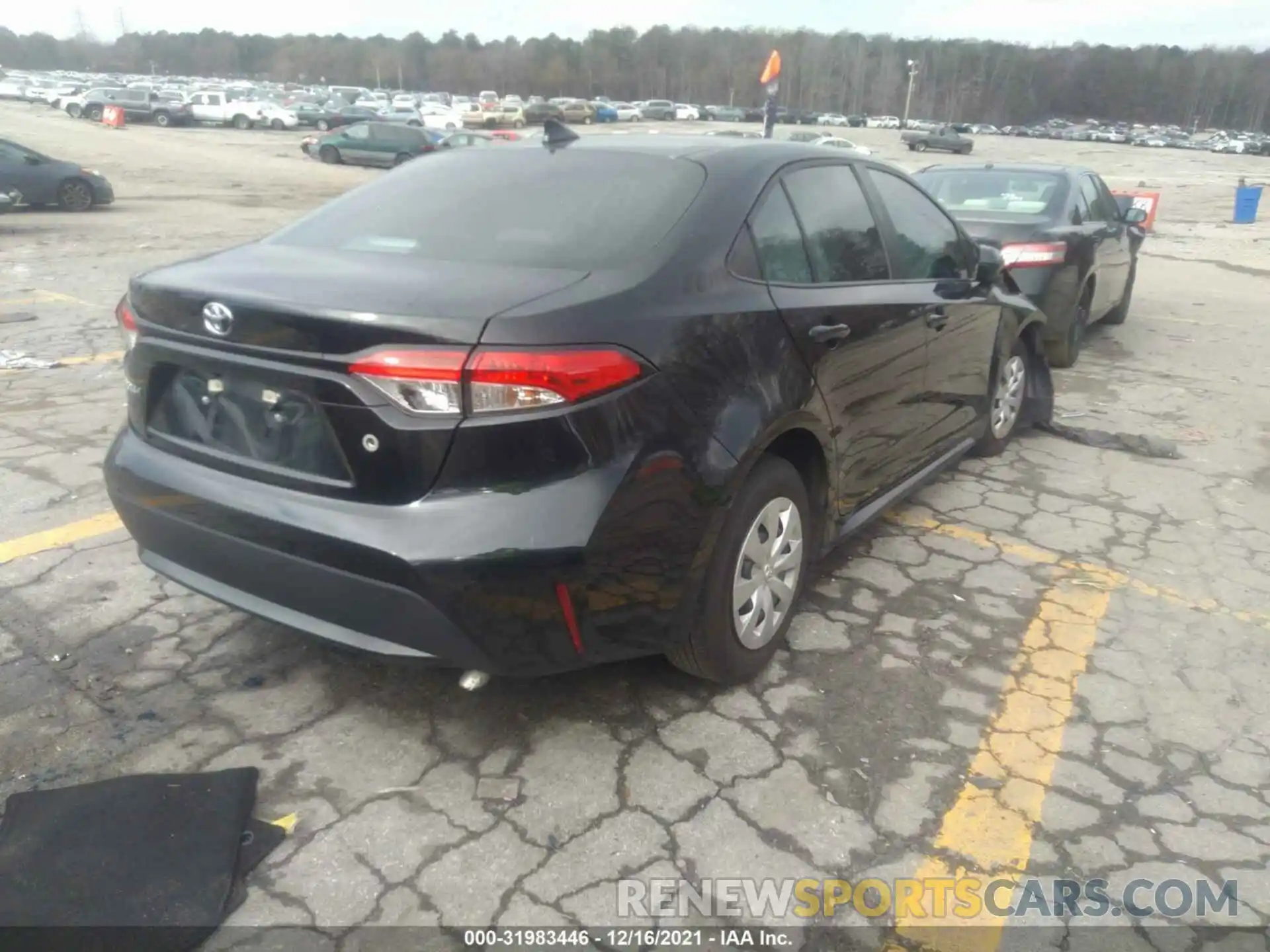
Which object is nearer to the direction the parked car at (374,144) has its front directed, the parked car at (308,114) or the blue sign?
the parked car

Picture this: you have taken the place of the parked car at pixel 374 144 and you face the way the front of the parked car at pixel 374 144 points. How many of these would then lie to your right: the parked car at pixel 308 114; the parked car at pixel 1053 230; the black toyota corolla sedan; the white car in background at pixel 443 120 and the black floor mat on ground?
2

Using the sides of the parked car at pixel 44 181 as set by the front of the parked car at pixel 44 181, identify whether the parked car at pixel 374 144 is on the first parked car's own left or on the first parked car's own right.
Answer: on the first parked car's own left

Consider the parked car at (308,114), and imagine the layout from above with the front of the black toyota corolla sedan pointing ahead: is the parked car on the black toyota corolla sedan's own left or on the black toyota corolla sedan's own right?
on the black toyota corolla sedan's own left

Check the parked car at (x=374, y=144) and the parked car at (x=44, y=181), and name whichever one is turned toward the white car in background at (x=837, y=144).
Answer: the parked car at (x=44, y=181)

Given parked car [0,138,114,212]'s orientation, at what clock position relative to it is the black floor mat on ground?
The black floor mat on ground is roughly at 3 o'clock from the parked car.

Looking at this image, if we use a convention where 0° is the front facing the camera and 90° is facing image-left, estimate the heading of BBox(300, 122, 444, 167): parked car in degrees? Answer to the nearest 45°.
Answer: approximately 90°
